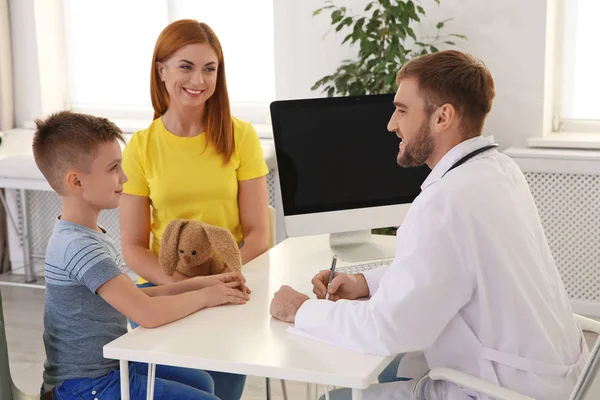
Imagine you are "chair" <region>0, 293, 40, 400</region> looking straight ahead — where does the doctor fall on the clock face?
The doctor is roughly at 1 o'clock from the chair.

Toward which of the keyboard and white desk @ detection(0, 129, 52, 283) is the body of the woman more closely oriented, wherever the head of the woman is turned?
the keyboard

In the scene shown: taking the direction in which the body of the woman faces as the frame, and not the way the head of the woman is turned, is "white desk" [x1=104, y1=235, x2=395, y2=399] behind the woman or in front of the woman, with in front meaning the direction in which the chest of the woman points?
in front

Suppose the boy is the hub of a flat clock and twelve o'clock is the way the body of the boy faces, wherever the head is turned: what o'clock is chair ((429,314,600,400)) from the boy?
The chair is roughly at 1 o'clock from the boy.

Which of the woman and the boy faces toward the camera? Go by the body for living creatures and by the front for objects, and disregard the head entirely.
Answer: the woman

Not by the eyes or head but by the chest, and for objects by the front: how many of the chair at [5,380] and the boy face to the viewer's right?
2

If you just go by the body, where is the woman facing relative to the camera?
toward the camera

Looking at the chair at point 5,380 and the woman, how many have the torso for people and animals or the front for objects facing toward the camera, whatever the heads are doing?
1

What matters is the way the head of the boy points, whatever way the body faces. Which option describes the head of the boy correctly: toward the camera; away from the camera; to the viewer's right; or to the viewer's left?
to the viewer's right

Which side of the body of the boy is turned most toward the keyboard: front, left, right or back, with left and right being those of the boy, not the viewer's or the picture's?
front

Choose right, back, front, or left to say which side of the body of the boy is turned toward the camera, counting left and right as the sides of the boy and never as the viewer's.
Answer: right

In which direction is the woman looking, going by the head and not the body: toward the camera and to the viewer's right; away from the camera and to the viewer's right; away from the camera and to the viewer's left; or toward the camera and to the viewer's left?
toward the camera and to the viewer's right

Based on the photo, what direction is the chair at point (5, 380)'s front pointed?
to the viewer's right

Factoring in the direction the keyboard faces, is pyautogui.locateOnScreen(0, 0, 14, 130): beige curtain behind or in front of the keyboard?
behind
